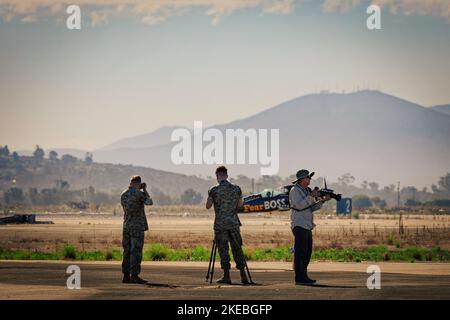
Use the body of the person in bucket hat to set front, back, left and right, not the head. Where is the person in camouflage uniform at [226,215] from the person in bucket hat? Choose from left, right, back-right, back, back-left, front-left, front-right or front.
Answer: back

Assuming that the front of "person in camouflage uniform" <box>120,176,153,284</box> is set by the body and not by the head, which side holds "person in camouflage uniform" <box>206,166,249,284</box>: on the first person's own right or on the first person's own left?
on the first person's own right

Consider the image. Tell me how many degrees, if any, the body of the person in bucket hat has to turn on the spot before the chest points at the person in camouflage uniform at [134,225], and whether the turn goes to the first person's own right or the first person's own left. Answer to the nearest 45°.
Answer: approximately 180°

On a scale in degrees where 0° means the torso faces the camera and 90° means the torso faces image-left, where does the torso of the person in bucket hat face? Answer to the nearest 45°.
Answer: approximately 270°

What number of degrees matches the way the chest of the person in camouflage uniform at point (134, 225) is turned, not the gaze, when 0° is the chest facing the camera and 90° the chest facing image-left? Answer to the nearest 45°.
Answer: approximately 225°
